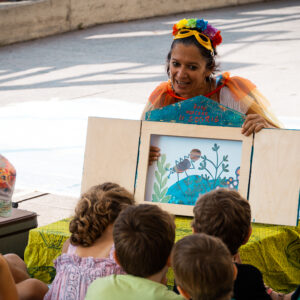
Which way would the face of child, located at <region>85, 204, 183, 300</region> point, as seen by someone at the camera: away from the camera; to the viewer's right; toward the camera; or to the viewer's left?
away from the camera

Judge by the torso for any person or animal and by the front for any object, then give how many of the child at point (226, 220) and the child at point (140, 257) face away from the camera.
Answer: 2

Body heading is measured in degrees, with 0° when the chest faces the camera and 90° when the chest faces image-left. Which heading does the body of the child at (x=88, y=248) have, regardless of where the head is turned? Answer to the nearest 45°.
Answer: approximately 225°

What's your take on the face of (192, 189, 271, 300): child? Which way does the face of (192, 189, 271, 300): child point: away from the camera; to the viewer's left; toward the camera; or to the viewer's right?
away from the camera

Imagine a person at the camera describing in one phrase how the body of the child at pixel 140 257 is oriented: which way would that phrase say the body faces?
away from the camera

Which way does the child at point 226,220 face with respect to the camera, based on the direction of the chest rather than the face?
away from the camera

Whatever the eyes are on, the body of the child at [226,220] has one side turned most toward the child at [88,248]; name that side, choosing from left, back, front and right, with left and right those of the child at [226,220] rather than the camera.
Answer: left

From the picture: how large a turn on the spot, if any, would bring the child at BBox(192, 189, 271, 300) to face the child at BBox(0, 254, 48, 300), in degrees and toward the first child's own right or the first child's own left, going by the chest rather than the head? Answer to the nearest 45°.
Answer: approximately 90° to the first child's own left
